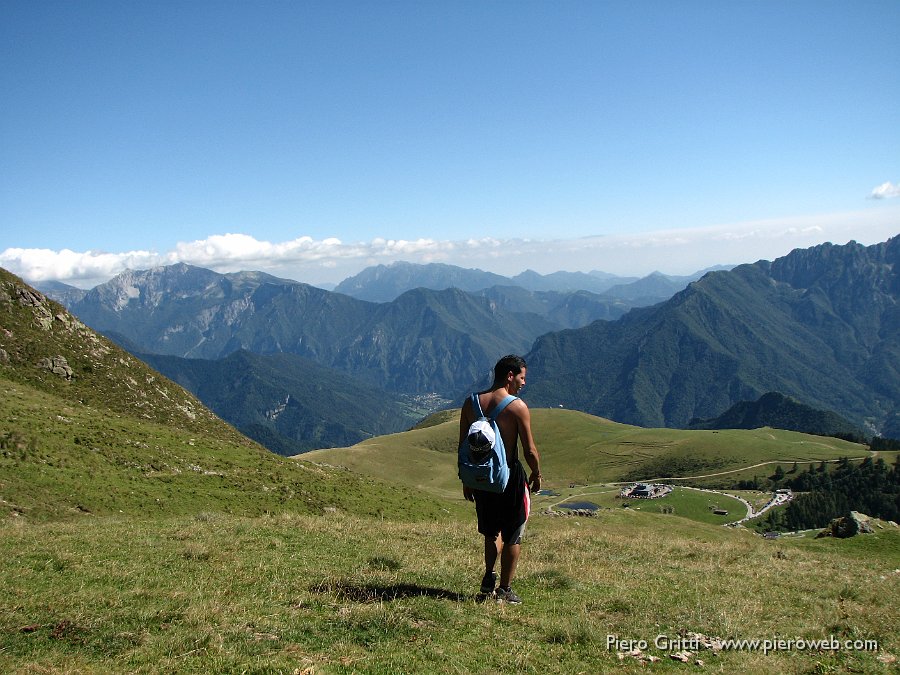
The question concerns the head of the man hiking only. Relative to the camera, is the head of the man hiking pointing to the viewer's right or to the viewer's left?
to the viewer's right

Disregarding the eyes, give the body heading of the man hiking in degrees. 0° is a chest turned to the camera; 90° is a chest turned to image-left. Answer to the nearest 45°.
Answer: approximately 225°

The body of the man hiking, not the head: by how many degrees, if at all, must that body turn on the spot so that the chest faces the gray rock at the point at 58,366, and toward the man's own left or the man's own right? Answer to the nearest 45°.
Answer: approximately 90° to the man's own left
